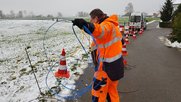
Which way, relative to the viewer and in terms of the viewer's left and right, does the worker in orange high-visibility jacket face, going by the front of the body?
facing to the left of the viewer

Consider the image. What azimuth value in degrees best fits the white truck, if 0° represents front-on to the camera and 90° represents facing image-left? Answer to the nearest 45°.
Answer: approximately 0°

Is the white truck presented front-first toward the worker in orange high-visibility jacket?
yes

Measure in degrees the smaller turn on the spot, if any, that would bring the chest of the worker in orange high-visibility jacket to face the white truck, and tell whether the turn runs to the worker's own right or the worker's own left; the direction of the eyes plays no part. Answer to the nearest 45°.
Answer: approximately 90° to the worker's own right

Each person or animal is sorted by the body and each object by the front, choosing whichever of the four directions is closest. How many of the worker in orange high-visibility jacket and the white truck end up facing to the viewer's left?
1

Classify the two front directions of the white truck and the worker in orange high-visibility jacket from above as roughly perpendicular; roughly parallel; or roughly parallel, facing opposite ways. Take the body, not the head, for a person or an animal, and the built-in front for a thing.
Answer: roughly perpendicular

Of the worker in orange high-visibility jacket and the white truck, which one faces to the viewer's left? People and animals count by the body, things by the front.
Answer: the worker in orange high-visibility jacket
